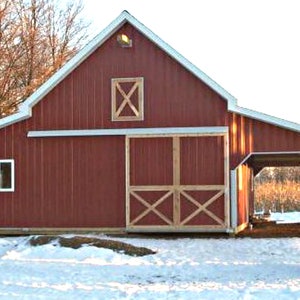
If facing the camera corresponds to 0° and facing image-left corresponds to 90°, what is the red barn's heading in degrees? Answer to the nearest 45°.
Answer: approximately 0°
